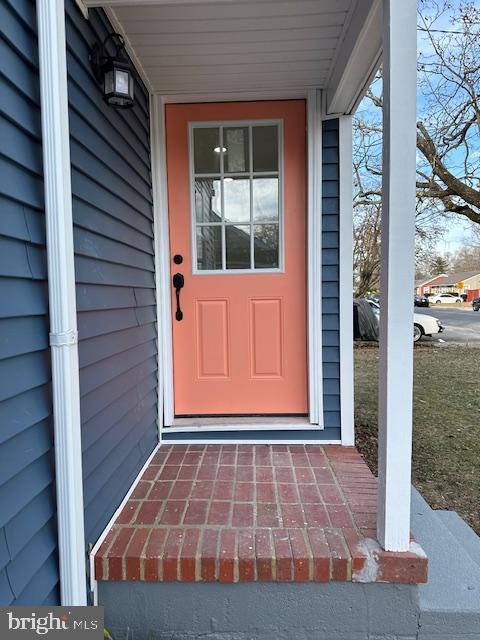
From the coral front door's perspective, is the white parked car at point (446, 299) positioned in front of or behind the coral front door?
behind

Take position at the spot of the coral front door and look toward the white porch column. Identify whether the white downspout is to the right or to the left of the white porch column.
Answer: right

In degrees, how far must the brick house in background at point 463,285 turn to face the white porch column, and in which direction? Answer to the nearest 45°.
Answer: approximately 45° to its left

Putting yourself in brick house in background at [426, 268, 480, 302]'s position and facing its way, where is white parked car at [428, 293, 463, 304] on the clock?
The white parked car is roughly at 11 o'clock from the brick house in background.

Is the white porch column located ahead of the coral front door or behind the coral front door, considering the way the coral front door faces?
ahead

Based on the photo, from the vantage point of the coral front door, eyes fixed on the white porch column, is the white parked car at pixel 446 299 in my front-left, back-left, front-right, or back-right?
back-left

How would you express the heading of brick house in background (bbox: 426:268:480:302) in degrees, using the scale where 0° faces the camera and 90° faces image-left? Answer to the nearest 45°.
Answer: approximately 45°

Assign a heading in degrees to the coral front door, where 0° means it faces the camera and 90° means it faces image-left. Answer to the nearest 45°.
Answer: approximately 0°

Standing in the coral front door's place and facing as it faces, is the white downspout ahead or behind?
ahead
